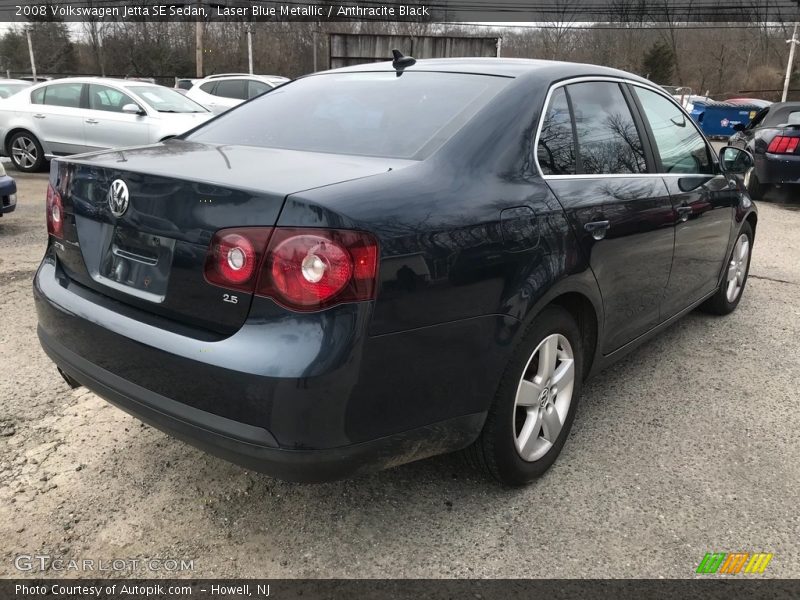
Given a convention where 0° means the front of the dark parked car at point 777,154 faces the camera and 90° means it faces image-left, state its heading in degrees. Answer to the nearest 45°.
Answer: approximately 135°

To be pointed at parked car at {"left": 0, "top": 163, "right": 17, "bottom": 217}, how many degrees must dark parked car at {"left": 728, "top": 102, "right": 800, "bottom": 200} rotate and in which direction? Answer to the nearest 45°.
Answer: approximately 90° to its left

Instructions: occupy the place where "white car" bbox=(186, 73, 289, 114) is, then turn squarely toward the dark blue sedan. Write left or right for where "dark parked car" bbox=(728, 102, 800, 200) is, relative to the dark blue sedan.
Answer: left

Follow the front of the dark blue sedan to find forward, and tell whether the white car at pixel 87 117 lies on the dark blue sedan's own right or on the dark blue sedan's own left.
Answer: on the dark blue sedan's own left

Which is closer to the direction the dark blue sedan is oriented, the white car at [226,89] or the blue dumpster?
the blue dumpster

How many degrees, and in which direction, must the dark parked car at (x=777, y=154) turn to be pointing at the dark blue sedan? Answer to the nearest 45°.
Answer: approximately 135° to its left

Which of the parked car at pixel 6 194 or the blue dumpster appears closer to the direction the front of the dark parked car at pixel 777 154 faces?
the blue dumpster

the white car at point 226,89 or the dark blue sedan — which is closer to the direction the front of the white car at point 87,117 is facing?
the dark blue sedan

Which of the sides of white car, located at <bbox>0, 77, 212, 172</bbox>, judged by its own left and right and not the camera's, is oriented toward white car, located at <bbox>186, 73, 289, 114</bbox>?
left

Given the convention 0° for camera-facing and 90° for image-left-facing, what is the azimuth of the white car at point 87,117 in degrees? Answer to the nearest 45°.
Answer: approximately 315°

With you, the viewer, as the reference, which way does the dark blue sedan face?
facing away from the viewer and to the right of the viewer

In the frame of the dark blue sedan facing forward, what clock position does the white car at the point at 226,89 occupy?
The white car is roughly at 10 o'clock from the dark blue sedan.
